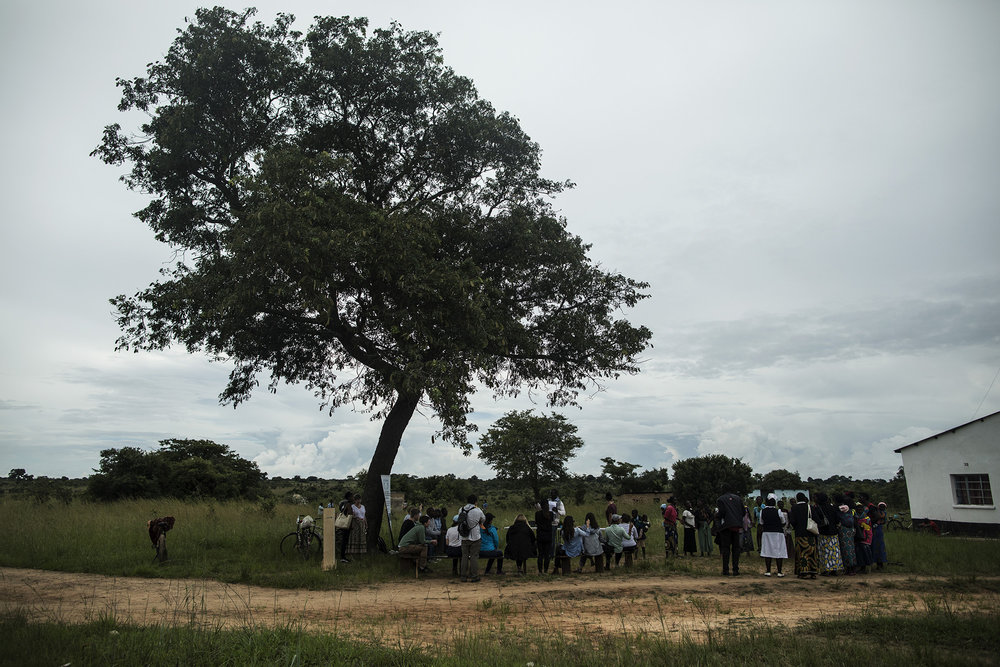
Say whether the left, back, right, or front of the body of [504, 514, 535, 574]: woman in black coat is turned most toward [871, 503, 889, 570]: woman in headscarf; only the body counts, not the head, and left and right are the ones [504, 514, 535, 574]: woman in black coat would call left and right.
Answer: right

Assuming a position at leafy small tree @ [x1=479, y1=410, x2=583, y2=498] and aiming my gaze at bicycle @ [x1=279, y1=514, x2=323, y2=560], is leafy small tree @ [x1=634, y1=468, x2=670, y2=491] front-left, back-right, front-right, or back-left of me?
back-left

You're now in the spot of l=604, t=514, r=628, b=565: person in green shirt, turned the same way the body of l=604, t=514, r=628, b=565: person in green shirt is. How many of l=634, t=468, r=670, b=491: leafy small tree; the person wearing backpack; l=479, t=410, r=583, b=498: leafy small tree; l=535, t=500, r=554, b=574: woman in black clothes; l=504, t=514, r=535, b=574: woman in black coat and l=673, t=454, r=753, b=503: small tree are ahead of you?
3

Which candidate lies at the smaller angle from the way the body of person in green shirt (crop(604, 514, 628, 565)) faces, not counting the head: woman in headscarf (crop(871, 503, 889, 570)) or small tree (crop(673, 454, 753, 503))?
the small tree

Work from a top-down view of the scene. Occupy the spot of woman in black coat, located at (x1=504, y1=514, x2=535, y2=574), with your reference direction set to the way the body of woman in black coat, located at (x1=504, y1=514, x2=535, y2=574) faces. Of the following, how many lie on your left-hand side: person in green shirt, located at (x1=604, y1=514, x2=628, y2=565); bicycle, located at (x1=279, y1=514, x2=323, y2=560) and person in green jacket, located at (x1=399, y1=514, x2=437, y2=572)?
2

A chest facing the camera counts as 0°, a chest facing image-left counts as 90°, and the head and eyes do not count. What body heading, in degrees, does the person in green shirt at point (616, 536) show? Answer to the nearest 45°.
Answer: approximately 180°

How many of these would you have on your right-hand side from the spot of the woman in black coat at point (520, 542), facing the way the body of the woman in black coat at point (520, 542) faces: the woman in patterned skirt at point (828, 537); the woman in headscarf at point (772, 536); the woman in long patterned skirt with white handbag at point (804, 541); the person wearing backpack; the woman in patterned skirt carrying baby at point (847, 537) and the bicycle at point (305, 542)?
4

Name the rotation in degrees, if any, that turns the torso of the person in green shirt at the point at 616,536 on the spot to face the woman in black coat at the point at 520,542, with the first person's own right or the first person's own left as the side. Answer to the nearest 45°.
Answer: approximately 135° to the first person's own left

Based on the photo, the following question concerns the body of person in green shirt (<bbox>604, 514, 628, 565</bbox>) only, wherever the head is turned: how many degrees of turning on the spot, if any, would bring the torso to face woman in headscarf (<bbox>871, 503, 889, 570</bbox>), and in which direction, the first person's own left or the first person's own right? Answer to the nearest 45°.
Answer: approximately 90° to the first person's own right

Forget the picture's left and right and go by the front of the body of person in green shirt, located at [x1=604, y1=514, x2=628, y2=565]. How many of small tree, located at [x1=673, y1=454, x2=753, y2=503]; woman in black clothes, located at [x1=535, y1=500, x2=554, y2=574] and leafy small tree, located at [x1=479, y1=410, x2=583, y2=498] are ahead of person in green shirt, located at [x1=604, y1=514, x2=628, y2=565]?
2

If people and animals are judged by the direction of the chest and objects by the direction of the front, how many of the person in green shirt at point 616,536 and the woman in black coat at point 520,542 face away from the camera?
2

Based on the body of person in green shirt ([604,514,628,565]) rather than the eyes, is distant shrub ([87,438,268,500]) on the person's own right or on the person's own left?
on the person's own left

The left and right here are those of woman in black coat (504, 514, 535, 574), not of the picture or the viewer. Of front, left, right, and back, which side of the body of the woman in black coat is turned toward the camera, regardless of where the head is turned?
back

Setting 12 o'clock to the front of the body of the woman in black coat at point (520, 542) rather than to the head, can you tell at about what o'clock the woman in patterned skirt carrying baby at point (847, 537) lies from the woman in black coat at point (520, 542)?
the woman in patterned skirt carrying baby at point (847, 537) is roughly at 3 o'clock from the woman in black coat at point (520, 542).
